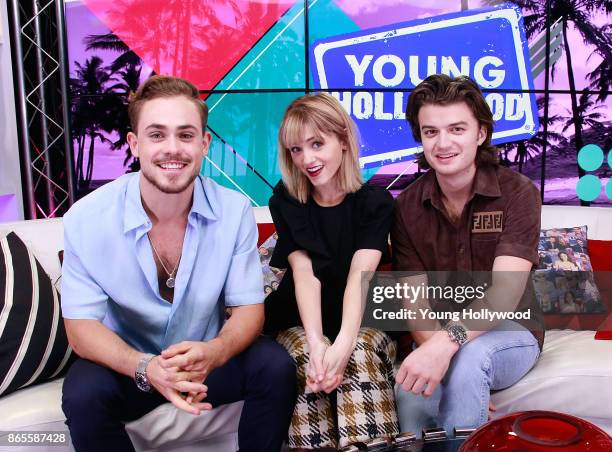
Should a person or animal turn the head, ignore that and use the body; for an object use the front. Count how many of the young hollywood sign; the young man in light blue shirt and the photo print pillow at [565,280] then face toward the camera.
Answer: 3

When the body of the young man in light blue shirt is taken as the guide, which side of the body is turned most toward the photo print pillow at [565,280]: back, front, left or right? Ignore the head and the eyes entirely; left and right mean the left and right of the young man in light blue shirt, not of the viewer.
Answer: left

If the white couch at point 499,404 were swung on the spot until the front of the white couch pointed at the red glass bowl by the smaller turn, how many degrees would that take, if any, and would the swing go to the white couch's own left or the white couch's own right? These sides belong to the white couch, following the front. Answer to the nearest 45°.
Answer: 0° — it already faces it

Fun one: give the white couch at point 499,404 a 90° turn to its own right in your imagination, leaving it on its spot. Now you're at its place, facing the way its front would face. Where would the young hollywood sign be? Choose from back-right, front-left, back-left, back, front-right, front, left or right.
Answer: right

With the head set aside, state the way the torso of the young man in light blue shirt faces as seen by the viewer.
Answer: toward the camera

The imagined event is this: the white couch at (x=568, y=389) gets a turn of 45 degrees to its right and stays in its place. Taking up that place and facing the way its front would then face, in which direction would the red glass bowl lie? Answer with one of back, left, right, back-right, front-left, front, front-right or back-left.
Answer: front-left

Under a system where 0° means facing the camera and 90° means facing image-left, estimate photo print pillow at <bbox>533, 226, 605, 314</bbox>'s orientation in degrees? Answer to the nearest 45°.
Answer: approximately 0°

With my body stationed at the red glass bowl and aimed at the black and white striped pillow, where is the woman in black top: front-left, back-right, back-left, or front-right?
front-right

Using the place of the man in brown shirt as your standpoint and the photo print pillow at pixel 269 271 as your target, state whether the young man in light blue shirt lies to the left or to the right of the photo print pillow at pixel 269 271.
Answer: left

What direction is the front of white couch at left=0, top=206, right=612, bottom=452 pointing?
toward the camera

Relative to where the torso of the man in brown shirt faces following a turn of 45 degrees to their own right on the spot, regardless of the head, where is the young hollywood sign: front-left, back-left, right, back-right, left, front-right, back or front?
right

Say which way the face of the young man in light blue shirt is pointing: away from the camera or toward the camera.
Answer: toward the camera

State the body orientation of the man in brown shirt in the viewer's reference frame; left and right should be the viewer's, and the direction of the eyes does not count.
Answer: facing the viewer and to the left of the viewer
